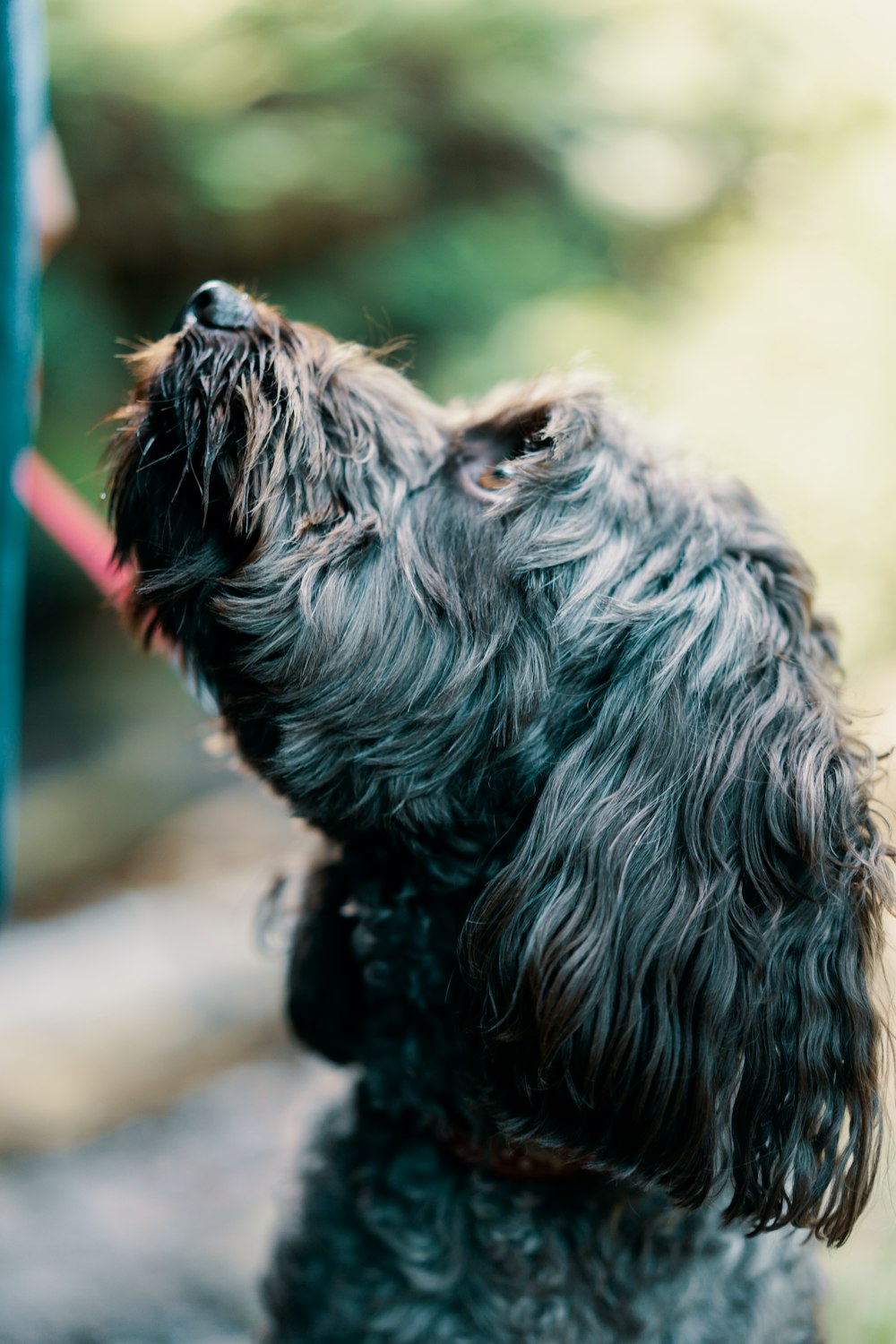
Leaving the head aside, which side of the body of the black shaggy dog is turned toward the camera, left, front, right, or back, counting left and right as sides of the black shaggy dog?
left
